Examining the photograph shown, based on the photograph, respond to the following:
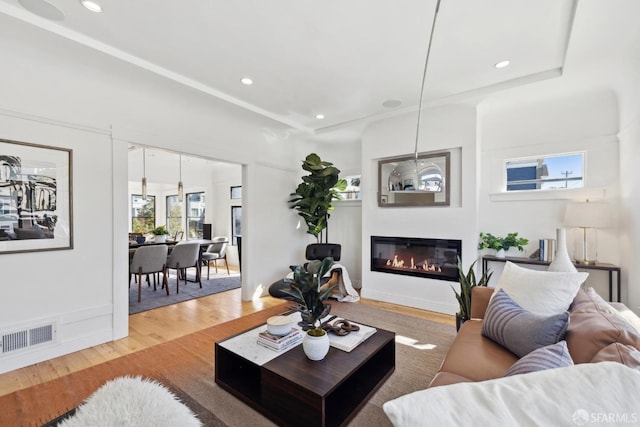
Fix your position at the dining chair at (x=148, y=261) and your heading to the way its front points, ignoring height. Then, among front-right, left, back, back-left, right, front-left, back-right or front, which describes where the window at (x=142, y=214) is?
front-right

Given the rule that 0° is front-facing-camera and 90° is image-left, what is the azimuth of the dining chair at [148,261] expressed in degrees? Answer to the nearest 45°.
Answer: approximately 135°

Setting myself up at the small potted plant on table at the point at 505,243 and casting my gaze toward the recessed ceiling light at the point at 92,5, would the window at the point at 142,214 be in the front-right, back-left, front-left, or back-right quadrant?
front-right

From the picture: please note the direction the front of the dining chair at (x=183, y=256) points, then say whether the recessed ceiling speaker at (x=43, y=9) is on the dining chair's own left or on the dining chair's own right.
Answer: on the dining chair's own left

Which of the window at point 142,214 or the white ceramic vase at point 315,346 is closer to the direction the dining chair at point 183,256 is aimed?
the window

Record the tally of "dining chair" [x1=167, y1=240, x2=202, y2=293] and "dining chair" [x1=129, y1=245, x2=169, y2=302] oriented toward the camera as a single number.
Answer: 0

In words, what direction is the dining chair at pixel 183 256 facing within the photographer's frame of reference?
facing away from the viewer and to the left of the viewer

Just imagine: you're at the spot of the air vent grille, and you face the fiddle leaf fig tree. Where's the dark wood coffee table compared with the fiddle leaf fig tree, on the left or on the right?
right

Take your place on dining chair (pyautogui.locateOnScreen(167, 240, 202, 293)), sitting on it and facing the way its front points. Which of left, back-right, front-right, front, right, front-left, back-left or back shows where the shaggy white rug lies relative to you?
back-left

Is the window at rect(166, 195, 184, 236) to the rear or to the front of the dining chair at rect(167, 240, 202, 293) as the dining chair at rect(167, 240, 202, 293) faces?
to the front

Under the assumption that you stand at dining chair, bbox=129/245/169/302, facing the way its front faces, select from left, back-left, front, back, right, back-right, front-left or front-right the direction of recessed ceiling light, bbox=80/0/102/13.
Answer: back-left
